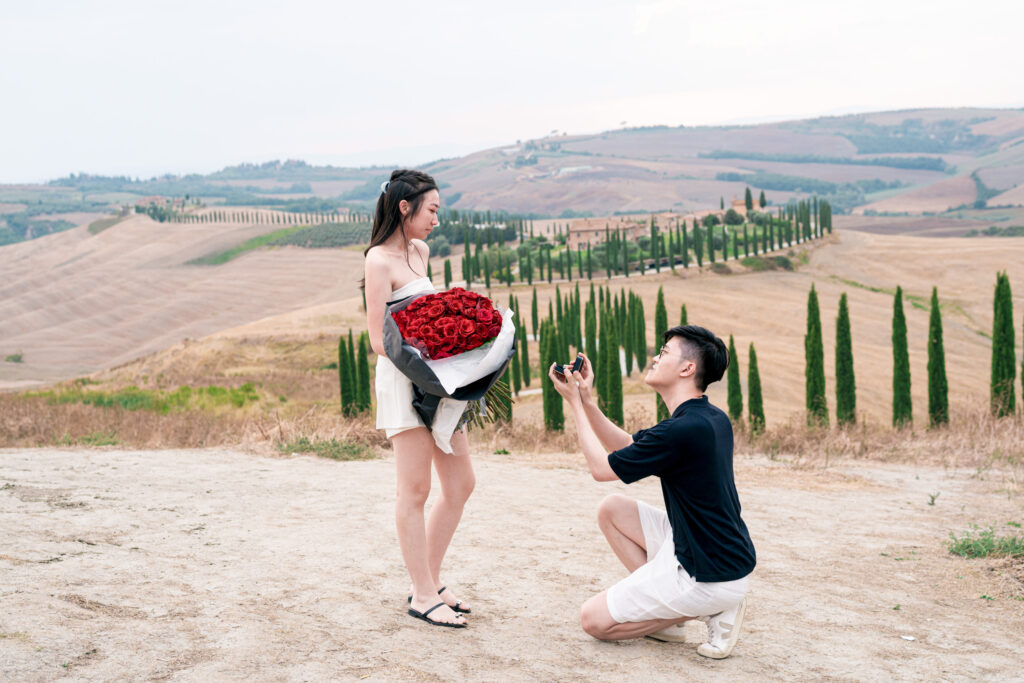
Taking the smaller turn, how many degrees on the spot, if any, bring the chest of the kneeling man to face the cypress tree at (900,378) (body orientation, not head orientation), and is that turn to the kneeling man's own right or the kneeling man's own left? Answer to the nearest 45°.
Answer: approximately 90° to the kneeling man's own right

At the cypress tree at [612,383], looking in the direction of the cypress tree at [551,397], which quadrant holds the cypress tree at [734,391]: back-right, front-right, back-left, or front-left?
back-left

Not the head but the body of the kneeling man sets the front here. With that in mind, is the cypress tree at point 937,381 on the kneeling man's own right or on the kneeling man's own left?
on the kneeling man's own right

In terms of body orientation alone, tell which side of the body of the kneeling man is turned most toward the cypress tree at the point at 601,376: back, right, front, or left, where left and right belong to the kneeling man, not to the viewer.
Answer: right

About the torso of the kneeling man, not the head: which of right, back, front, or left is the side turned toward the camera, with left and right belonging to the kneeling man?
left

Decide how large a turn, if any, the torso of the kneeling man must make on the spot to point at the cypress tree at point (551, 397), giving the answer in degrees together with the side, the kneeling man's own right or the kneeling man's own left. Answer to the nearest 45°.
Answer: approximately 90° to the kneeling man's own right

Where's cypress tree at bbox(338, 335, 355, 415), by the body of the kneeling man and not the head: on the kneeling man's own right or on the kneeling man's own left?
on the kneeling man's own right

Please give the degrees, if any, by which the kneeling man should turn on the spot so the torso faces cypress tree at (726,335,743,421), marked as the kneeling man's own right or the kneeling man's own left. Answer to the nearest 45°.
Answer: approximately 90° to the kneeling man's own right

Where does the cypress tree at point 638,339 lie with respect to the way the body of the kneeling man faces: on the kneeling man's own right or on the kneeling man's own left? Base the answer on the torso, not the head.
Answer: on the kneeling man's own right

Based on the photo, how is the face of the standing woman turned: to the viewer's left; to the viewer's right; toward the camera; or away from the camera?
to the viewer's right

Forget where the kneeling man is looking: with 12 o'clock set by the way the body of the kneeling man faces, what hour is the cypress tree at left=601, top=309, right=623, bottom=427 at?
The cypress tree is roughly at 3 o'clock from the kneeling man.

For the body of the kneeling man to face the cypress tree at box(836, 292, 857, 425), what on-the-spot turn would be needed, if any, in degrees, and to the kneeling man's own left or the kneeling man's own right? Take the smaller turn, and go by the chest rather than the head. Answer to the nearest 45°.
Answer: approximately 90° to the kneeling man's own right
